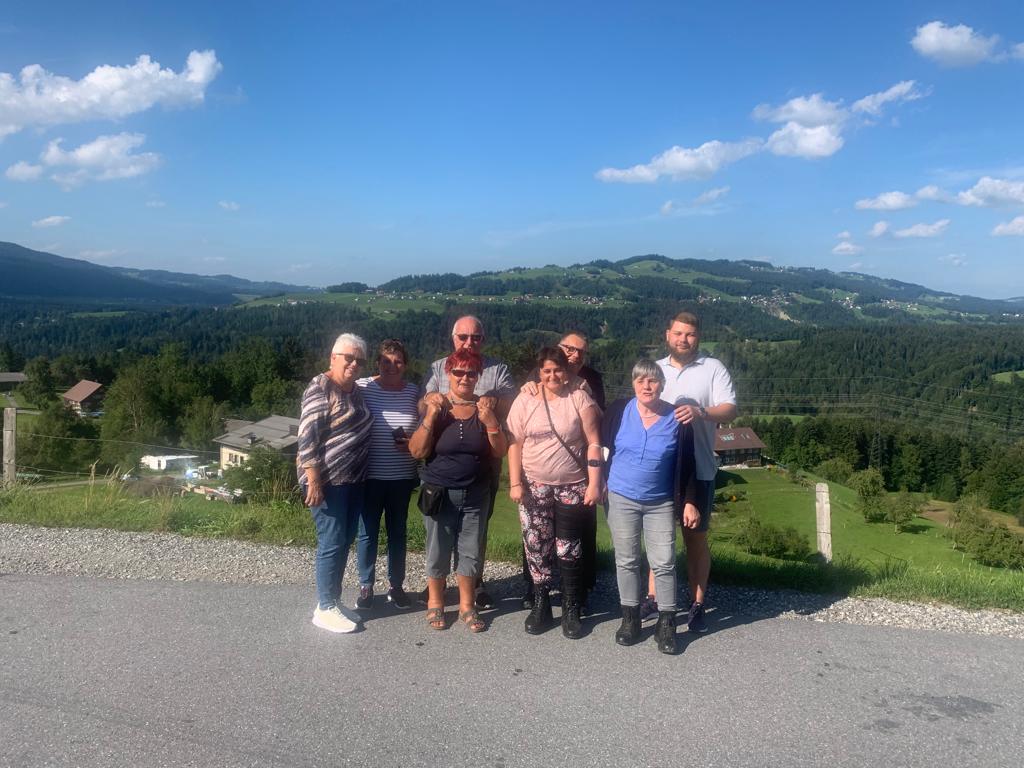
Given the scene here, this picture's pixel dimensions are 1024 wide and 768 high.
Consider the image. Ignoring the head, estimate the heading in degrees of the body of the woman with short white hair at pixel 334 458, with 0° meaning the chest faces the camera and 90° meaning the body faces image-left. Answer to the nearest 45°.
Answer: approximately 315°

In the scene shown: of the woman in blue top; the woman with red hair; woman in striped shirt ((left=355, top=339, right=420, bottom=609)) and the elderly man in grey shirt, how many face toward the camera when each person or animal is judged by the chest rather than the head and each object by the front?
4

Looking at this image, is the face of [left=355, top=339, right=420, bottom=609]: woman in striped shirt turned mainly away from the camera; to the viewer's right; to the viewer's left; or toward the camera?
toward the camera

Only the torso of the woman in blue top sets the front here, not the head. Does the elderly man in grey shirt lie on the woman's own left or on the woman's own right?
on the woman's own right

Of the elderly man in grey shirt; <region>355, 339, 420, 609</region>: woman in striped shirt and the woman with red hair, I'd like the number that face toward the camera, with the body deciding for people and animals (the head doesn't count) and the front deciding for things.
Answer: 3

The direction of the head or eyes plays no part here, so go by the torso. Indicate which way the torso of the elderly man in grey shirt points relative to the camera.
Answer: toward the camera

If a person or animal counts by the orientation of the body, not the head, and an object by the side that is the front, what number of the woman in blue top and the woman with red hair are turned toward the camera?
2

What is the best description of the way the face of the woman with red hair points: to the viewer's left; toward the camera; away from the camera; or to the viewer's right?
toward the camera

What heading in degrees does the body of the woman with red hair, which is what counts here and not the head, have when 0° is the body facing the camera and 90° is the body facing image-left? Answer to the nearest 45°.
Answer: approximately 0°

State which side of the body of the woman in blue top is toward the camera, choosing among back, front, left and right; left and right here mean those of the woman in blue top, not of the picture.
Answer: front

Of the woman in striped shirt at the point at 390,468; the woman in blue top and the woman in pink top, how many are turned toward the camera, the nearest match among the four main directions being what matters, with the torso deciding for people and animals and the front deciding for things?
3

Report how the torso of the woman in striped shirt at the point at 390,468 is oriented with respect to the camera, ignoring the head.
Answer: toward the camera

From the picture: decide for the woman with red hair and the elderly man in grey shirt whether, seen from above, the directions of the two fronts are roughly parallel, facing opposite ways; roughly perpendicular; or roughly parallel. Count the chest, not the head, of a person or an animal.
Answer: roughly parallel
